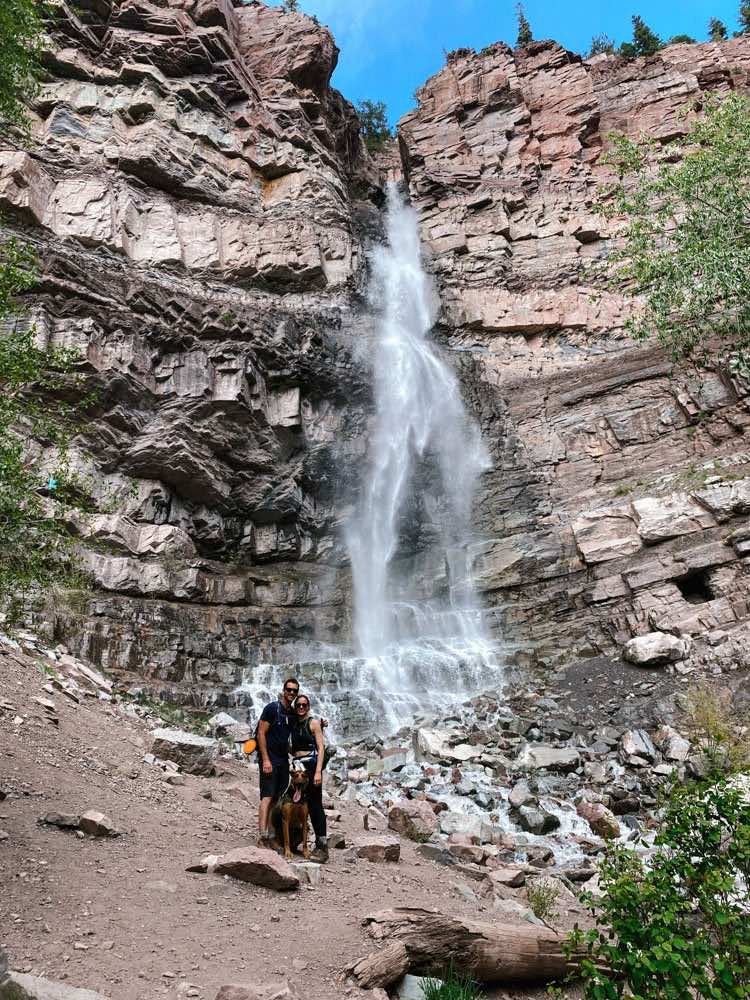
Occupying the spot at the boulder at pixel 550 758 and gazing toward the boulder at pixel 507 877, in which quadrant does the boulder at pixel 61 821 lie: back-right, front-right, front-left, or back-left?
front-right

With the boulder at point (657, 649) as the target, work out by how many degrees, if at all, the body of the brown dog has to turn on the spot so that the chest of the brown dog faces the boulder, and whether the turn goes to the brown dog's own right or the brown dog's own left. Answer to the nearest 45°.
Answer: approximately 135° to the brown dog's own left

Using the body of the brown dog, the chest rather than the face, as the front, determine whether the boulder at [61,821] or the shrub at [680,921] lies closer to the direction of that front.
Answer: the shrub

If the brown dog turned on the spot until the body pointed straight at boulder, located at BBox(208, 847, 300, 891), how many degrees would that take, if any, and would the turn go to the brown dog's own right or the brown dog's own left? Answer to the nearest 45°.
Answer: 0° — it already faces it

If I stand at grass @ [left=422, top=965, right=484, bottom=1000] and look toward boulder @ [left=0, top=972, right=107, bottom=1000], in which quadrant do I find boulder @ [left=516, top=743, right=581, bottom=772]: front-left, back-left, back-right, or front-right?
back-right

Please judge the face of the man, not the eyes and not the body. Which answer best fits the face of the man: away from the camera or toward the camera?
toward the camera

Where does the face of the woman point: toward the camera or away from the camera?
toward the camera

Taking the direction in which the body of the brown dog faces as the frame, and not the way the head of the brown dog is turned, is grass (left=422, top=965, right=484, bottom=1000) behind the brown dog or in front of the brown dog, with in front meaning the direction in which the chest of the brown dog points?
in front

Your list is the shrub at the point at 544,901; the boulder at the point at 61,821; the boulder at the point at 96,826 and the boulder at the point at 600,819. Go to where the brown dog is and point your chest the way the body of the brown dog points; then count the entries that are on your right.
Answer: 2

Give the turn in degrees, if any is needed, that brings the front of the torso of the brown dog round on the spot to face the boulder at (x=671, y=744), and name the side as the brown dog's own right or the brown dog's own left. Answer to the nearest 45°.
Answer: approximately 135° to the brown dog's own left

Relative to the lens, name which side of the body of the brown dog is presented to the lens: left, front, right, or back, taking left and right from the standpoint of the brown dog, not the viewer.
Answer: front
